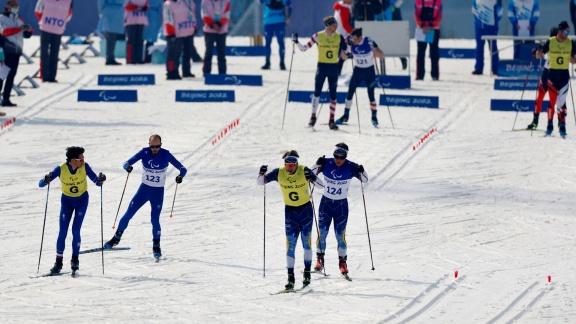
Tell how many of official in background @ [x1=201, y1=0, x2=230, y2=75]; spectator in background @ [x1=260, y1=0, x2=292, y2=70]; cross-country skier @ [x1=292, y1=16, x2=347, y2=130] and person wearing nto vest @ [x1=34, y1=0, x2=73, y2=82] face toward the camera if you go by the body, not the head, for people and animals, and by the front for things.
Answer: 3

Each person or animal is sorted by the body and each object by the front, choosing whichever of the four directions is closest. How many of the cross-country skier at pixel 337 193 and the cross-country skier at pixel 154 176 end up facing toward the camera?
2

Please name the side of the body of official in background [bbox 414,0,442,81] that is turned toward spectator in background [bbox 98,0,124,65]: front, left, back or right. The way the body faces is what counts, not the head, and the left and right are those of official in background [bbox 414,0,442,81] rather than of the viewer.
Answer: right

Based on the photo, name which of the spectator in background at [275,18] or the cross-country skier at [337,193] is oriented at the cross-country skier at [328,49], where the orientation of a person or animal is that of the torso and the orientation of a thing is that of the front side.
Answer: the spectator in background

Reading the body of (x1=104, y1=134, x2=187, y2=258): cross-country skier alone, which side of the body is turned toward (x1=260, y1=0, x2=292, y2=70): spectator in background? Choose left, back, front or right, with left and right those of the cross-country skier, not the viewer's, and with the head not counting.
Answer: back

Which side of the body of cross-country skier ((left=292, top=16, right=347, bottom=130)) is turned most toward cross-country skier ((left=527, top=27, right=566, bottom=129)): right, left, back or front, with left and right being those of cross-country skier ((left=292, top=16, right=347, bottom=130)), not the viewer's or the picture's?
left

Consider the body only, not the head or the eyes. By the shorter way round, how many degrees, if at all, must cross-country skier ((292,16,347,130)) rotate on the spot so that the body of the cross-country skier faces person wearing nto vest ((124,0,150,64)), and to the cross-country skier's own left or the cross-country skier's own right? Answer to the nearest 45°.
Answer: approximately 135° to the cross-country skier's own right

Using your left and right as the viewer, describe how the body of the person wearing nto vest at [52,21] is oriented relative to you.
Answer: facing away from the viewer

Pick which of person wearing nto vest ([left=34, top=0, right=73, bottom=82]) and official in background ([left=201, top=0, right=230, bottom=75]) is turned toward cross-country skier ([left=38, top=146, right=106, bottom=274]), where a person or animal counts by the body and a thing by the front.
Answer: the official in background

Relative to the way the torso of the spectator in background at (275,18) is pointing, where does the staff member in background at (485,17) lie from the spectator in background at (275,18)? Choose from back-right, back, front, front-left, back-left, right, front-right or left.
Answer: left

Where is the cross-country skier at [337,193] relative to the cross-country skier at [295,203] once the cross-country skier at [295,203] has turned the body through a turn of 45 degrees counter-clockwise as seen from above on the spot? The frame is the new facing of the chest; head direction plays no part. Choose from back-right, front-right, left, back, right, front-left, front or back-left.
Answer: left

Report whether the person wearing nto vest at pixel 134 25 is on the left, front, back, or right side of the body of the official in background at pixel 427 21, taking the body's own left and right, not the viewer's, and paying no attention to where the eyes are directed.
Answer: right

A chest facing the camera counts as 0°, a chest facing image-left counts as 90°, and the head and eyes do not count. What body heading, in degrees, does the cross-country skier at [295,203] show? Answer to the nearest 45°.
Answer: approximately 0°
